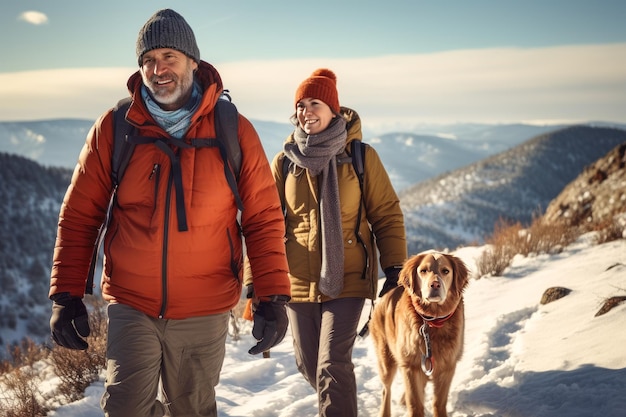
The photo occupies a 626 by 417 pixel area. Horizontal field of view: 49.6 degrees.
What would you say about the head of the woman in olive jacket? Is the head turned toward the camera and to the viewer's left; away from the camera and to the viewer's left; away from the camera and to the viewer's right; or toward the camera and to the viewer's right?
toward the camera and to the viewer's left

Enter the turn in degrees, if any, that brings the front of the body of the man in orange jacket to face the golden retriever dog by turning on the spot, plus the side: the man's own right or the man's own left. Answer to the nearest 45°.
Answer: approximately 90° to the man's own left

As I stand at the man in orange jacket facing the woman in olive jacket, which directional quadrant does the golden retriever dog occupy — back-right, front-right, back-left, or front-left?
front-right

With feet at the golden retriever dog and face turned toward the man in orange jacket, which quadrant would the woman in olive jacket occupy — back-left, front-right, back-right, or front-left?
front-right

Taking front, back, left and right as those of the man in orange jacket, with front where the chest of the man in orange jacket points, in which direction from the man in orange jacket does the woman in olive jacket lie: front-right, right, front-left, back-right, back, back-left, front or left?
back-left

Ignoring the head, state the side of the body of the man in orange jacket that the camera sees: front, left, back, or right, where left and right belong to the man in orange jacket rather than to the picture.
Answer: front

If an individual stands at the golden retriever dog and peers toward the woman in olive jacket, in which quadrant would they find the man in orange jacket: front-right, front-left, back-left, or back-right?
front-left

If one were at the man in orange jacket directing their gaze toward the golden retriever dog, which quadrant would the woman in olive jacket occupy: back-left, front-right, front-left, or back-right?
front-left
